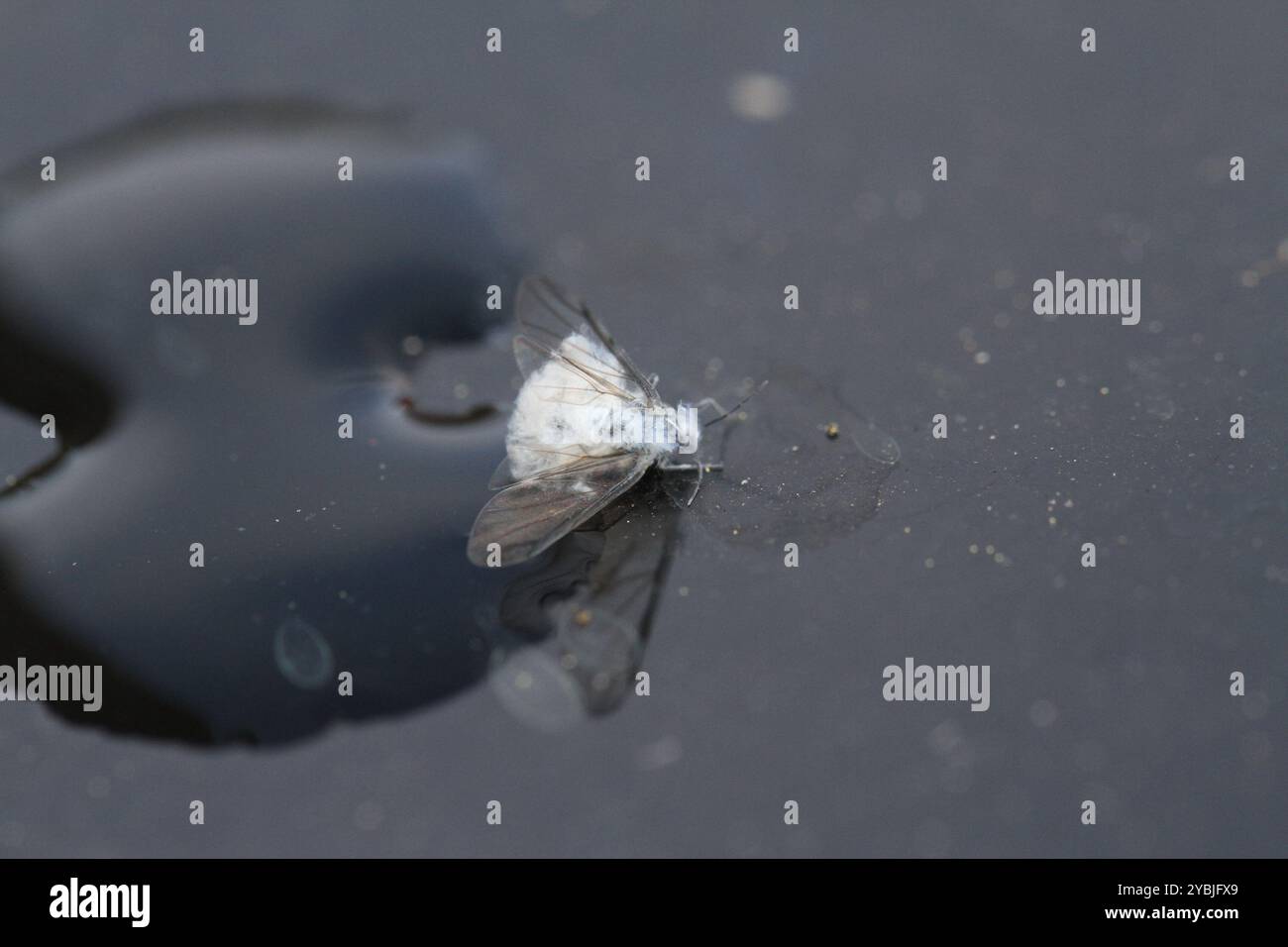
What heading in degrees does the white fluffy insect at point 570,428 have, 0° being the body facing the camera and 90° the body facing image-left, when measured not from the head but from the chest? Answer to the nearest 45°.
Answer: approximately 270°
